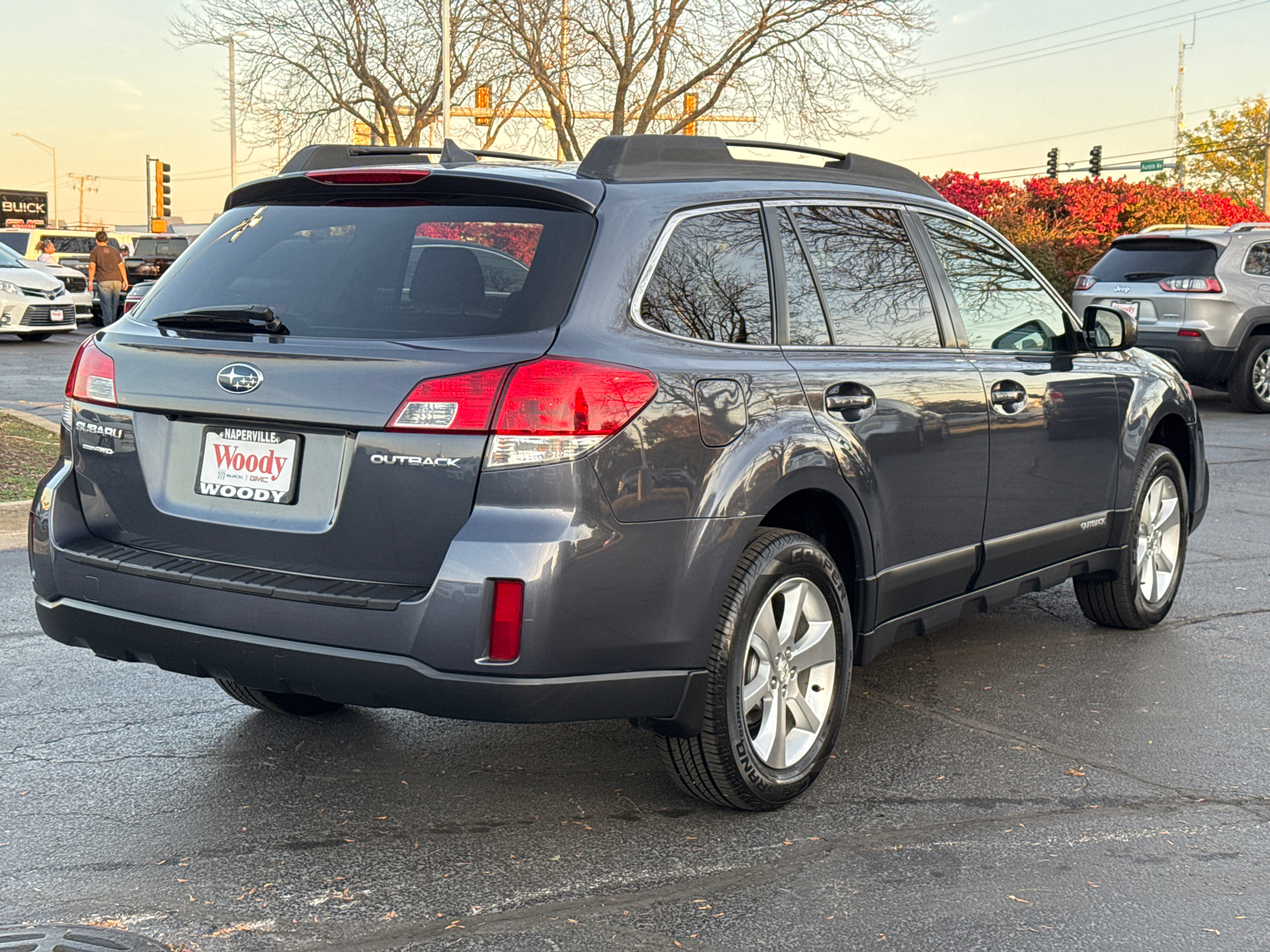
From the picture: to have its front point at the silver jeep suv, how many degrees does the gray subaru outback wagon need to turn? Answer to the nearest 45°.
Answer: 0° — it already faces it

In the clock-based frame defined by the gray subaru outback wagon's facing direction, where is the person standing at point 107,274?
The person standing is roughly at 10 o'clock from the gray subaru outback wagon.

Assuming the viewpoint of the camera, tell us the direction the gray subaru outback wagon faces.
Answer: facing away from the viewer and to the right of the viewer

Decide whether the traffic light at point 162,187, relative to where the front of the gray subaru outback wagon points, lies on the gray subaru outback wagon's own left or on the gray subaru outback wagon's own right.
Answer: on the gray subaru outback wagon's own left

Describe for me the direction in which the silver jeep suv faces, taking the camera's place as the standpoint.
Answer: facing away from the viewer and to the right of the viewer

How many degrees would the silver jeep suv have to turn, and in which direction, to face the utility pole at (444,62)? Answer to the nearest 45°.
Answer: approximately 90° to its left

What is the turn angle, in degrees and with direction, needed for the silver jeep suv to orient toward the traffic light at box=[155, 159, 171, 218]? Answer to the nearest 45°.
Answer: approximately 90° to its left
